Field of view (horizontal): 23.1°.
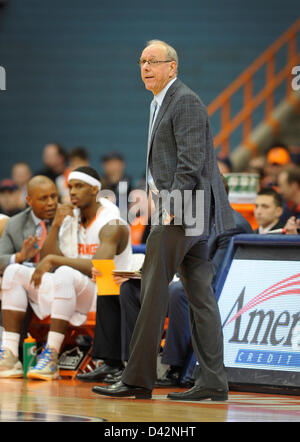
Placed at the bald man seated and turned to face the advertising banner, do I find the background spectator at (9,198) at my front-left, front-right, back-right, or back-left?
back-left

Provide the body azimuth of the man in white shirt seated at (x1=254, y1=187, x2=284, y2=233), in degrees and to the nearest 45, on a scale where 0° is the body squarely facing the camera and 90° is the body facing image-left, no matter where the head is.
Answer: approximately 45°

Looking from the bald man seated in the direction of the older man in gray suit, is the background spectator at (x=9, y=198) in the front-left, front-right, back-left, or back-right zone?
back-left

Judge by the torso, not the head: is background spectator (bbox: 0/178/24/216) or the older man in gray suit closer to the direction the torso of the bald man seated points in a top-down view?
the older man in gray suit

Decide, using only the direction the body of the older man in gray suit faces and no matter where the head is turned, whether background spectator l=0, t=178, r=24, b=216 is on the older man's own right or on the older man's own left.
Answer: on the older man's own right

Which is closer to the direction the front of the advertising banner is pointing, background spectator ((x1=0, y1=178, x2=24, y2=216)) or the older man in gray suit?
the older man in gray suit

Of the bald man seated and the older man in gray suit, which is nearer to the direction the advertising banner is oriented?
the older man in gray suit

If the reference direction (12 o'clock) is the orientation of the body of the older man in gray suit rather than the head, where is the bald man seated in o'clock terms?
The bald man seated is roughly at 2 o'clock from the older man in gray suit.
